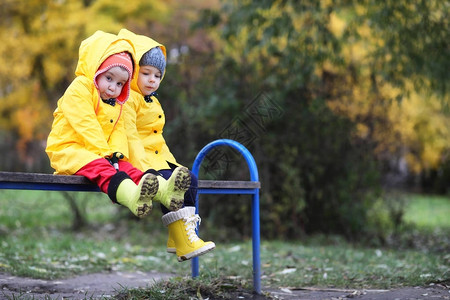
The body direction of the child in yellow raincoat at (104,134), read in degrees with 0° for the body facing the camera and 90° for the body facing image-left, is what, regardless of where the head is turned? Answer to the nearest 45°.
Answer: approximately 315°

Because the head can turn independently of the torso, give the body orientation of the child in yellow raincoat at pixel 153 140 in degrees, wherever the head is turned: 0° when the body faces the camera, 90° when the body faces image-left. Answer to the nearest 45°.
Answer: approximately 315°

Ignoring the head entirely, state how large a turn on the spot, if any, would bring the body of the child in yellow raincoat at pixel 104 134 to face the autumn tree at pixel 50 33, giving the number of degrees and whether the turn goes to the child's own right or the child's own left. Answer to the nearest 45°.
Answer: approximately 135° to the child's own left

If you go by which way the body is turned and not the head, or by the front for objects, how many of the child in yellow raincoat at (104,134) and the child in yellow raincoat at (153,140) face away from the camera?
0
